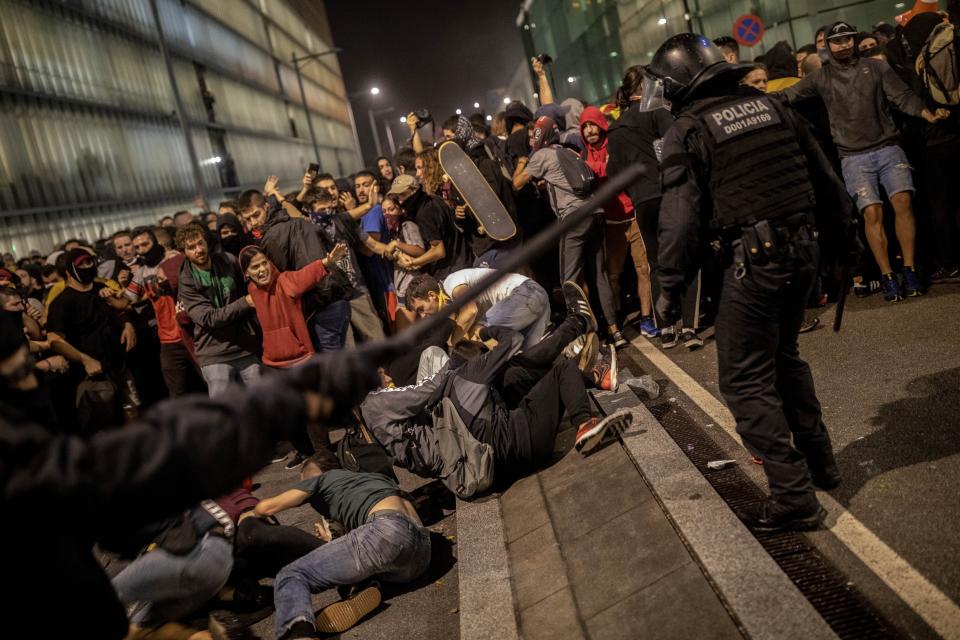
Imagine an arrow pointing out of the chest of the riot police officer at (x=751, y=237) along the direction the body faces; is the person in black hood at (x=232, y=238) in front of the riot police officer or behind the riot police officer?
in front

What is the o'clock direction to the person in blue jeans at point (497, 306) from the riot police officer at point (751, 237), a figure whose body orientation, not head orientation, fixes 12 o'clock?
The person in blue jeans is roughly at 12 o'clock from the riot police officer.

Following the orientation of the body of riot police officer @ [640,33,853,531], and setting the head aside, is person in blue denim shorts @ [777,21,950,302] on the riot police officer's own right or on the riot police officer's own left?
on the riot police officer's own right

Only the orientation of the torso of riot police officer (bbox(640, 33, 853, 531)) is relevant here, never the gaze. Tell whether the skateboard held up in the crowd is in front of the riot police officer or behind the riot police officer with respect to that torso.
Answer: in front

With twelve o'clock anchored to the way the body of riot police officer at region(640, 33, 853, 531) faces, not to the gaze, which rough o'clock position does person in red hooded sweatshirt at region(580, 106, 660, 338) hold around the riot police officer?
The person in red hooded sweatshirt is roughly at 1 o'clock from the riot police officer.

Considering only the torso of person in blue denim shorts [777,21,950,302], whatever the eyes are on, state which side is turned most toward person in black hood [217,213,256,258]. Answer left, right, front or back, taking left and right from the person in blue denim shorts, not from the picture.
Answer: right

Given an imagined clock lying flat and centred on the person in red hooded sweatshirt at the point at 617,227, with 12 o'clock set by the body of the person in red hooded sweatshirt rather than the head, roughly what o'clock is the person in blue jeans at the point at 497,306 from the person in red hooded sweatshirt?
The person in blue jeans is roughly at 1 o'clock from the person in red hooded sweatshirt.

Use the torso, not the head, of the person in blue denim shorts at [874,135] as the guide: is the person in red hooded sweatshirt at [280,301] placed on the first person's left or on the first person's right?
on the first person's right

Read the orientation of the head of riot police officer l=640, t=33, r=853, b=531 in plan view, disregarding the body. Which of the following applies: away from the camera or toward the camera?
away from the camera

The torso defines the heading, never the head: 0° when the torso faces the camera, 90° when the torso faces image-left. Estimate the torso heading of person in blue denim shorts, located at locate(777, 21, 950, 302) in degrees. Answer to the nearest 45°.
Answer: approximately 0°

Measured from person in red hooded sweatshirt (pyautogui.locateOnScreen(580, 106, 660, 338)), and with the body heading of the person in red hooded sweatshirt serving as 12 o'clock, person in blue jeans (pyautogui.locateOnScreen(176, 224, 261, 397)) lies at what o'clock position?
The person in blue jeans is roughly at 2 o'clock from the person in red hooded sweatshirt.

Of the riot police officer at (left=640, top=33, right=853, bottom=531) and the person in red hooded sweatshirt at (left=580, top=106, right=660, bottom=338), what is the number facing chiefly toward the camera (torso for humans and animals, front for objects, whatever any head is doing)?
1

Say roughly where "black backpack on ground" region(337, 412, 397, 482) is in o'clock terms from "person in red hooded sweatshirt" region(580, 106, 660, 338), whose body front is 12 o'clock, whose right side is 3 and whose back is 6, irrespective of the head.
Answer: The black backpack on ground is roughly at 1 o'clock from the person in red hooded sweatshirt.
